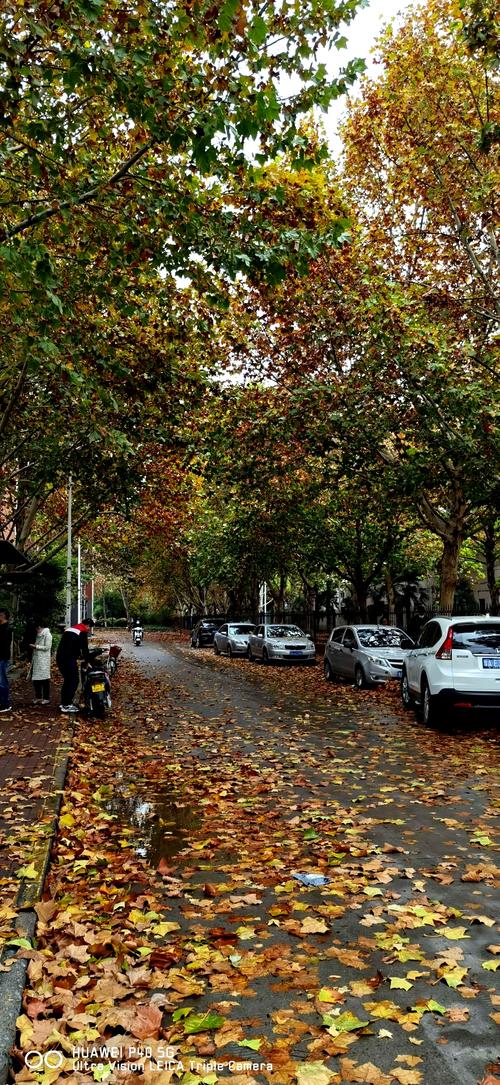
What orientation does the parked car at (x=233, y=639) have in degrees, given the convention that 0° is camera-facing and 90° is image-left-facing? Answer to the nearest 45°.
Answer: approximately 315°

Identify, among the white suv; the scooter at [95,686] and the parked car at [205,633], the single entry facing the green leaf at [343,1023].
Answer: the parked car

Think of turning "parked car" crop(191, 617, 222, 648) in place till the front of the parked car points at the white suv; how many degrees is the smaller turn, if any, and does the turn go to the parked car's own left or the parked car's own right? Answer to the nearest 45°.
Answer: approximately 180°

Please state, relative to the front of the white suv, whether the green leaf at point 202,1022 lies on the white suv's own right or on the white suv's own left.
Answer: on the white suv's own left

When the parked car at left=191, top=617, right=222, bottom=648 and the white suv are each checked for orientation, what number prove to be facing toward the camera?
1

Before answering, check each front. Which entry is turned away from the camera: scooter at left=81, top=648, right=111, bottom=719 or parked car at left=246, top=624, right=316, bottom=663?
the scooter

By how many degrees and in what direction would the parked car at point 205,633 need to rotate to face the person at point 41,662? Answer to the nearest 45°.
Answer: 0° — it already faces them

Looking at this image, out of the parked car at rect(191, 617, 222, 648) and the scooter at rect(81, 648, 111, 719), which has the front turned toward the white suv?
the parked car

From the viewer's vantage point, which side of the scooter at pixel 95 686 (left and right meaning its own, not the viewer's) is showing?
back

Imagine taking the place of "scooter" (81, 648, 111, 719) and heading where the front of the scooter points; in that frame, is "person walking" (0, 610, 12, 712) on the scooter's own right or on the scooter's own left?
on the scooter's own left

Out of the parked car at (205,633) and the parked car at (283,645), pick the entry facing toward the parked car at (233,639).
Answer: the parked car at (205,633)
